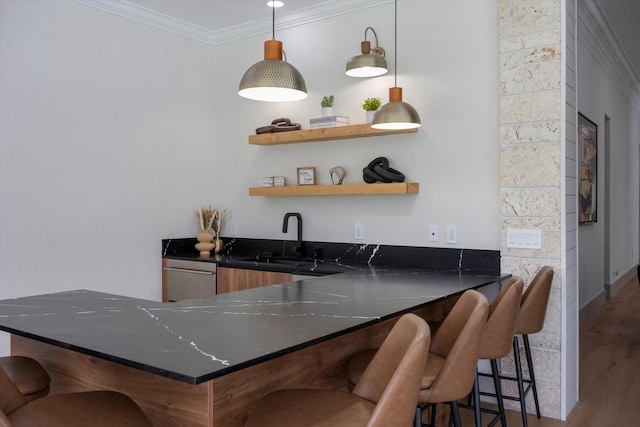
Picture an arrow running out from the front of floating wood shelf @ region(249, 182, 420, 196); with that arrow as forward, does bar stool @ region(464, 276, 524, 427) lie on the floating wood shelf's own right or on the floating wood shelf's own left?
on the floating wood shelf's own left

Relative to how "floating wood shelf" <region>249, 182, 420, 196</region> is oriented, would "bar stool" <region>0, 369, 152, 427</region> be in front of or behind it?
in front

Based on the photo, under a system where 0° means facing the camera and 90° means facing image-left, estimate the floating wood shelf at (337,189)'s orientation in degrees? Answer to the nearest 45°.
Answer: approximately 45°

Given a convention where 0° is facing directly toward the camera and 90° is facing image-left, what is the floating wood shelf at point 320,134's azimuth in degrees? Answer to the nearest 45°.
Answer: approximately 45°
